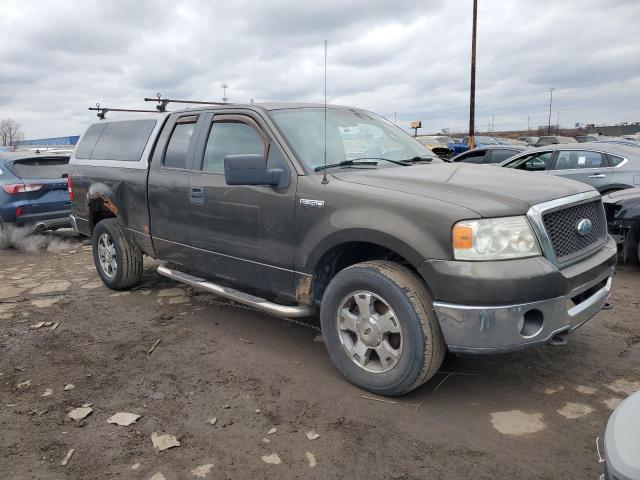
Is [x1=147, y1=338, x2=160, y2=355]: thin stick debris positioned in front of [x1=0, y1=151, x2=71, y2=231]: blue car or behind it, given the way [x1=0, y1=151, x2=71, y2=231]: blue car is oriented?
behind

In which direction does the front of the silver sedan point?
to the viewer's left

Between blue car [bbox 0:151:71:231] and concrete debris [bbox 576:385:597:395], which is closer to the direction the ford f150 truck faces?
the concrete debris

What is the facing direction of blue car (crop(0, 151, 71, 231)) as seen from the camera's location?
facing away from the viewer and to the left of the viewer

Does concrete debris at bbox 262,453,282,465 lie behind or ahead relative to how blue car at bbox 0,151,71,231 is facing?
behind

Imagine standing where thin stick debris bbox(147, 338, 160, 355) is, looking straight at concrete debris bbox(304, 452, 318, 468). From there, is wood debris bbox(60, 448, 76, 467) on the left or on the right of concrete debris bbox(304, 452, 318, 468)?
right

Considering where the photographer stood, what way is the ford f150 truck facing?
facing the viewer and to the right of the viewer

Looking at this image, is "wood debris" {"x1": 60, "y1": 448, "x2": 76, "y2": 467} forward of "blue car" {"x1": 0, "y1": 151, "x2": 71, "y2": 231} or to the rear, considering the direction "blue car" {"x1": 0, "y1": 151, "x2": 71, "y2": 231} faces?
to the rear

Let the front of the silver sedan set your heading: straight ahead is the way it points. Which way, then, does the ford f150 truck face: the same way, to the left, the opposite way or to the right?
the opposite way

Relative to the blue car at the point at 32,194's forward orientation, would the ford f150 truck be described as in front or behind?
behind

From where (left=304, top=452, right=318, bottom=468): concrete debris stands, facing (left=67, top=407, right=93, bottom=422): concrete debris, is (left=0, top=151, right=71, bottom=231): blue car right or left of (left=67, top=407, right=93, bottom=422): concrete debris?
right

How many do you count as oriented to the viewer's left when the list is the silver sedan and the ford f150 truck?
1

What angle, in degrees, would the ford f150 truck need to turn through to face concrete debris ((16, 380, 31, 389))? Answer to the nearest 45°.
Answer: approximately 135° to its right
